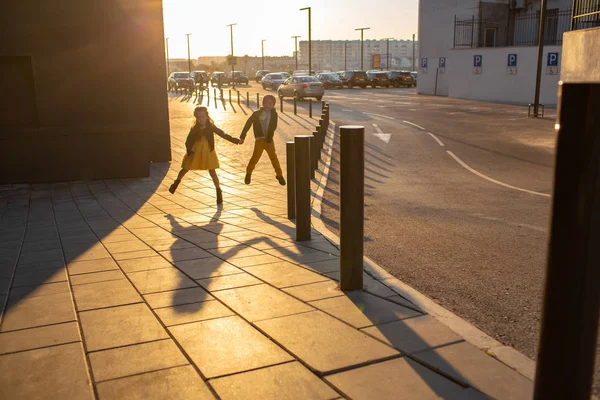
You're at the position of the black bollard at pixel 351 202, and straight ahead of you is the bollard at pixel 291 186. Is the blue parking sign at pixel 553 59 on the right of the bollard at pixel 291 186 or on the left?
right

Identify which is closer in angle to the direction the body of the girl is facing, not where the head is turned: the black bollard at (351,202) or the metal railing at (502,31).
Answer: the black bollard

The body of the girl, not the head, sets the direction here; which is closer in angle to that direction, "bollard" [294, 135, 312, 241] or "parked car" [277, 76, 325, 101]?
the bollard

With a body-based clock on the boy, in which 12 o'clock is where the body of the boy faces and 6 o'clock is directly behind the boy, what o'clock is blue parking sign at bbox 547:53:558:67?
The blue parking sign is roughly at 7 o'clock from the boy.

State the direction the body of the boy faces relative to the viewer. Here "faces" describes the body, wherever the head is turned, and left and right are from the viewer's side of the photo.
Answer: facing the viewer

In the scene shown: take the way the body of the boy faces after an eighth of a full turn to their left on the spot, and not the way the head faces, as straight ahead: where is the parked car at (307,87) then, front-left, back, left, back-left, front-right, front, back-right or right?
back-left

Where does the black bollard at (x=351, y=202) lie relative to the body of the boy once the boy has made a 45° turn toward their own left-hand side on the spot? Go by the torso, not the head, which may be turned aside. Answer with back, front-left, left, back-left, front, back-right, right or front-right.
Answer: front-right

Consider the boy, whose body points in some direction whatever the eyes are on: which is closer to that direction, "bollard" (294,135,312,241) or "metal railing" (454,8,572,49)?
the bollard

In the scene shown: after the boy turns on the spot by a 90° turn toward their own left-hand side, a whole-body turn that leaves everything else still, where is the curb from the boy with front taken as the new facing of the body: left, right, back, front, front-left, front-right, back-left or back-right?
right

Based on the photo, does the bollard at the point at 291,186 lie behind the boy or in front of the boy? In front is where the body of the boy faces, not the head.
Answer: in front

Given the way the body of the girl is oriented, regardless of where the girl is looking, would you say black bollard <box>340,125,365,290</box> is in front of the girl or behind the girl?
in front
